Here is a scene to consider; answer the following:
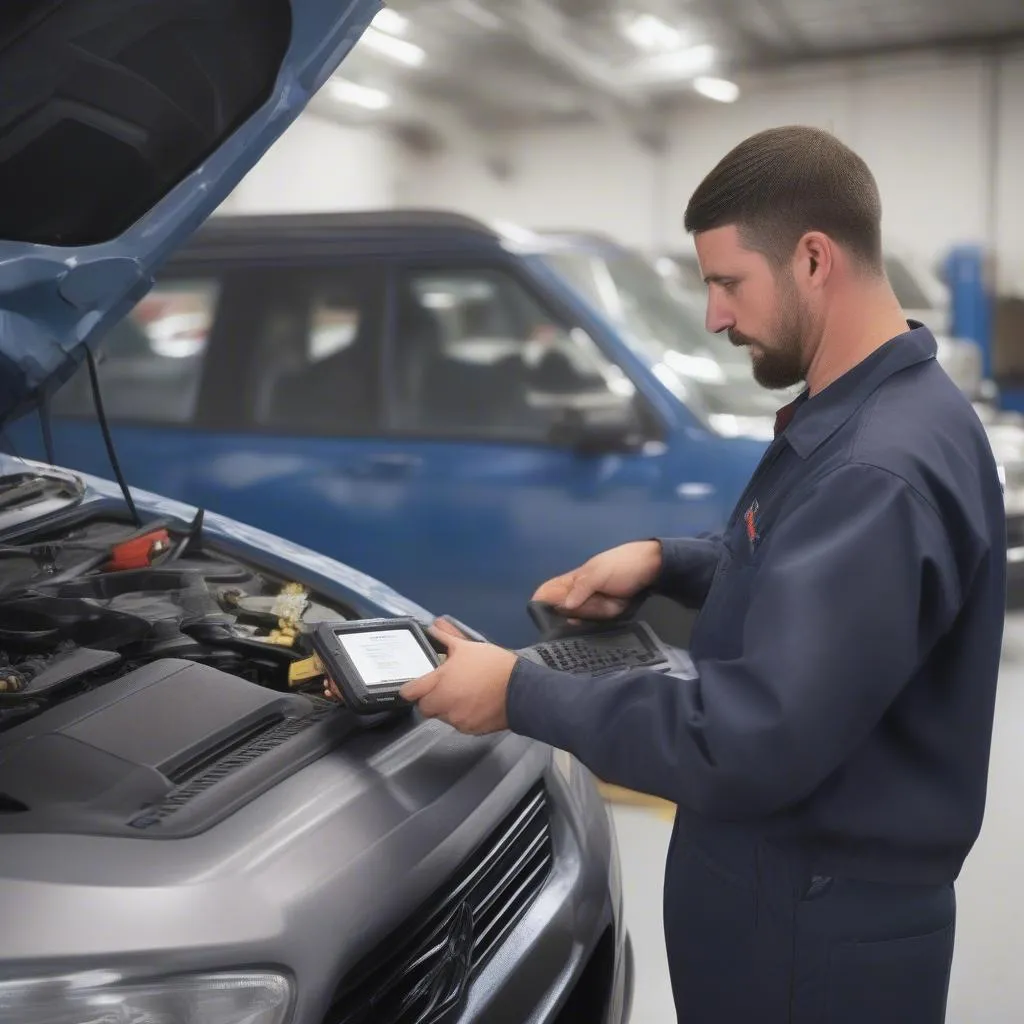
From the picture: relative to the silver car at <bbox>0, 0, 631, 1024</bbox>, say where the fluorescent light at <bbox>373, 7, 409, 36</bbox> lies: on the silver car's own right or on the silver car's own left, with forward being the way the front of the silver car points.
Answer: on the silver car's own left

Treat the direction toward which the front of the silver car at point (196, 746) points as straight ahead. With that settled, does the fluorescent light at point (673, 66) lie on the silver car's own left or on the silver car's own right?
on the silver car's own left

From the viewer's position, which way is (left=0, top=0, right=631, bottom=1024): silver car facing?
facing the viewer and to the right of the viewer

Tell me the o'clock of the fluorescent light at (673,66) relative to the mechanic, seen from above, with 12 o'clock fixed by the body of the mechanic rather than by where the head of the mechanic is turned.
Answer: The fluorescent light is roughly at 3 o'clock from the mechanic.

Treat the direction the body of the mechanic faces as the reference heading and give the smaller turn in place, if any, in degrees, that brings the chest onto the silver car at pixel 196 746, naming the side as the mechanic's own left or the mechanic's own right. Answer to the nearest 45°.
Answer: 0° — they already face it

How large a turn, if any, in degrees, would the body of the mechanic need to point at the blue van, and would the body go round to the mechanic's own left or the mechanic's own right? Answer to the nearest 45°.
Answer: approximately 90° to the mechanic's own right

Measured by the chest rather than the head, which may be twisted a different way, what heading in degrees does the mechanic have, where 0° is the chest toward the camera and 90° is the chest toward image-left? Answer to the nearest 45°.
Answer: approximately 90°

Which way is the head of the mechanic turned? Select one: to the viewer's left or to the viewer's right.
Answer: to the viewer's left

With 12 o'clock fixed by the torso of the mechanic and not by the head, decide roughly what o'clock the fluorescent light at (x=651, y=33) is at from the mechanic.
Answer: The fluorescent light is roughly at 3 o'clock from the mechanic.

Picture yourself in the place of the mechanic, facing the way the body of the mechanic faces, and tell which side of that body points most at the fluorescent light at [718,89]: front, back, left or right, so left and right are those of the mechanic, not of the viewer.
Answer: right

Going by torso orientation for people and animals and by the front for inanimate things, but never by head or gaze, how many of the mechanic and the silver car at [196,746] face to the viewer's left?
1

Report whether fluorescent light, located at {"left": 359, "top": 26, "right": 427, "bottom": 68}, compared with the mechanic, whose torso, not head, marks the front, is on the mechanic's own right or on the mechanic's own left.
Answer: on the mechanic's own right

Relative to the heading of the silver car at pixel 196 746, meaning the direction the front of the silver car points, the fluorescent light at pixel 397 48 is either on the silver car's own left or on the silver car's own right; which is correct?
on the silver car's own left
